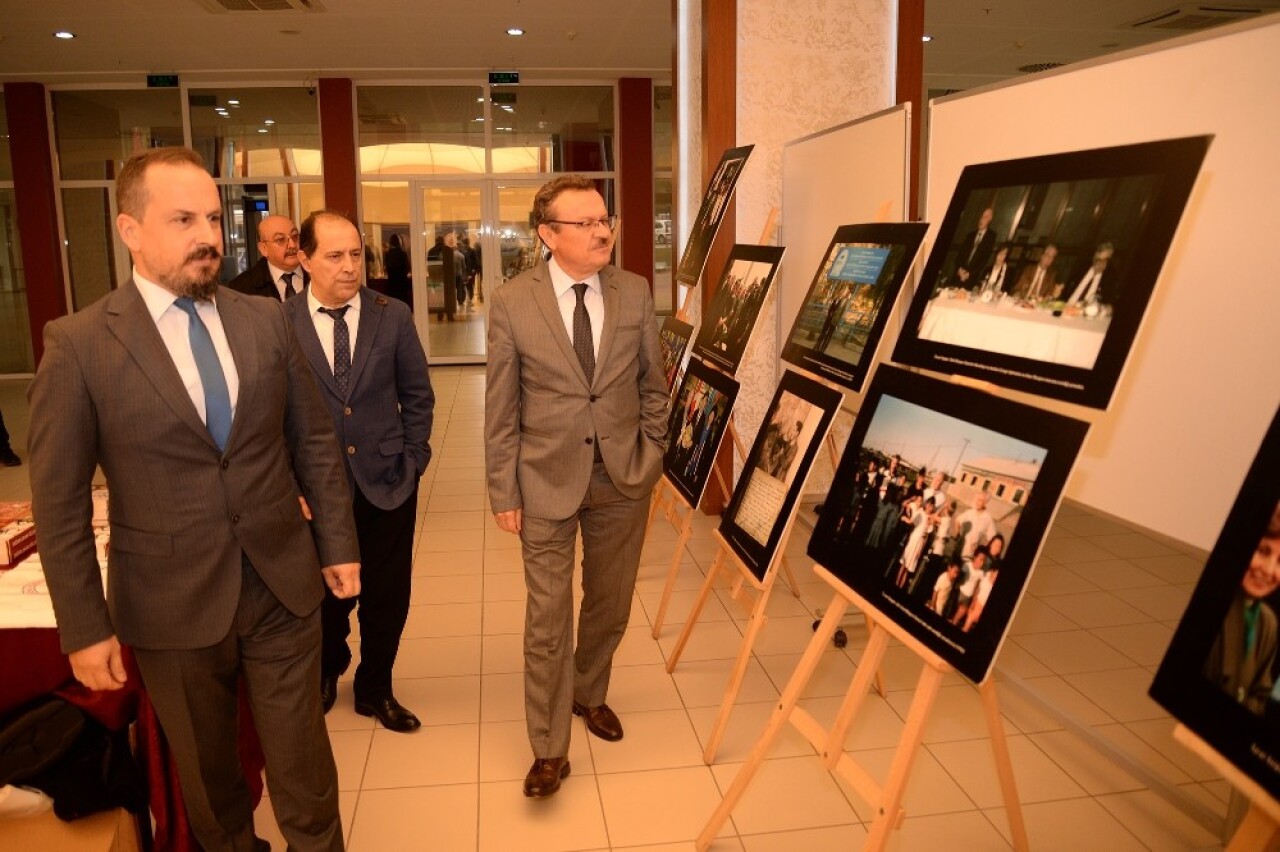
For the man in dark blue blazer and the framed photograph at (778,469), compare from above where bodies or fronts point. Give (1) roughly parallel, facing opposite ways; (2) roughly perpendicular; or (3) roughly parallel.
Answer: roughly perpendicular

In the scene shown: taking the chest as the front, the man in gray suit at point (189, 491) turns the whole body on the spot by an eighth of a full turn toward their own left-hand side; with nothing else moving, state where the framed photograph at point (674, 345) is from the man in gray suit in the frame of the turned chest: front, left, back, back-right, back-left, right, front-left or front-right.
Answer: front-left

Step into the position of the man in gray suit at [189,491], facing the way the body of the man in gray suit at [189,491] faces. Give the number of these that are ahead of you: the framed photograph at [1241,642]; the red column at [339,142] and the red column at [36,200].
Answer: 1

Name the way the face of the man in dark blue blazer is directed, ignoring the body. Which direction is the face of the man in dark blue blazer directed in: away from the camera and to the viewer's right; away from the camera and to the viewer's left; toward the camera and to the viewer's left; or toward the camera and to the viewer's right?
toward the camera and to the viewer's right

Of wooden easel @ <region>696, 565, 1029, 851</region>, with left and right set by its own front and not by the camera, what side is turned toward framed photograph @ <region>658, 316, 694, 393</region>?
right

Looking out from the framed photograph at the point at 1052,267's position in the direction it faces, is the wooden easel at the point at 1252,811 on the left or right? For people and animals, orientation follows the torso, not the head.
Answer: on its left

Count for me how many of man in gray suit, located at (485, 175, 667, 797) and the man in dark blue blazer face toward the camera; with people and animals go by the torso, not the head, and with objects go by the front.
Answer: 2

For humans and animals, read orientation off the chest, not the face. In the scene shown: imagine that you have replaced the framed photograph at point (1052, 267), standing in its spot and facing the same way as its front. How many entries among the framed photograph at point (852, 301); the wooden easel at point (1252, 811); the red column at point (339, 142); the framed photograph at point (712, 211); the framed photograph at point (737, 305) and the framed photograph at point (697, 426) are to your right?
5

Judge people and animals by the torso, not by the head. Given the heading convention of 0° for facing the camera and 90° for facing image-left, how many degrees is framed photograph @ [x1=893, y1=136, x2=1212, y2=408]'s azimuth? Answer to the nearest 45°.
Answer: approximately 45°

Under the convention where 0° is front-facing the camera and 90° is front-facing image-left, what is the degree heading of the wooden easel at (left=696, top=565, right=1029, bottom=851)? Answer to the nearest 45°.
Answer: approximately 45°

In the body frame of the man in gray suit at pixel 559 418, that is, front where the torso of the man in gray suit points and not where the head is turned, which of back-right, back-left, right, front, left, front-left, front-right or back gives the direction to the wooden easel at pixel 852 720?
front-left

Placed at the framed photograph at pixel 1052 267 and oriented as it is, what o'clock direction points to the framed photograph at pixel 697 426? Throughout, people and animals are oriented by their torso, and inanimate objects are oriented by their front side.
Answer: the framed photograph at pixel 697 426 is roughly at 3 o'clock from the framed photograph at pixel 1052 267.
